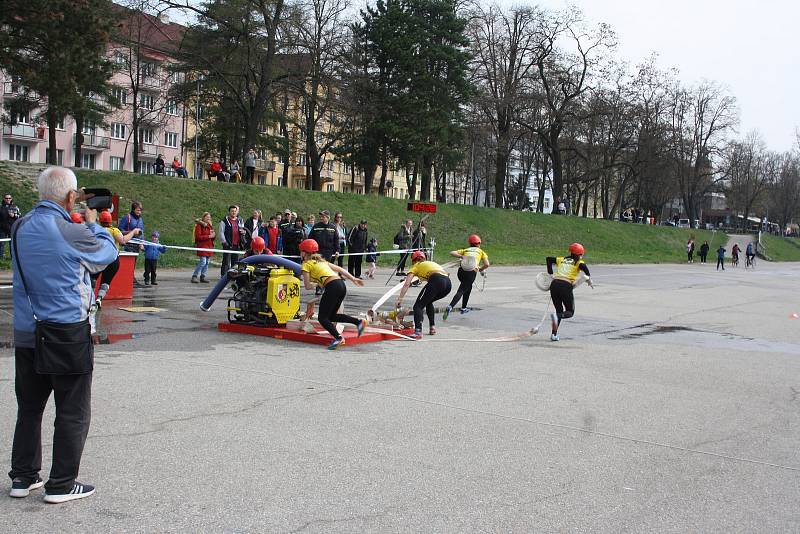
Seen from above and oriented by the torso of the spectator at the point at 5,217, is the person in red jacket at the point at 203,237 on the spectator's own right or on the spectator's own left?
on the spectator's own left

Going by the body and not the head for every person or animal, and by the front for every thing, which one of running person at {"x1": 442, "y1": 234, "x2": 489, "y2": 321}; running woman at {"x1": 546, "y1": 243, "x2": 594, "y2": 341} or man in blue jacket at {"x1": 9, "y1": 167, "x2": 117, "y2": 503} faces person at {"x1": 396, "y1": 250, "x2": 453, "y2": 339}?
the man in blue jacket

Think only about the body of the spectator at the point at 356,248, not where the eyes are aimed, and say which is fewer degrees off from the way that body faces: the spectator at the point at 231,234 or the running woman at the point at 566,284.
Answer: the running woman

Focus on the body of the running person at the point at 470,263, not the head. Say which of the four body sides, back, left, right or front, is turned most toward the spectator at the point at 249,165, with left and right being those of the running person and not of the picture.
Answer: left

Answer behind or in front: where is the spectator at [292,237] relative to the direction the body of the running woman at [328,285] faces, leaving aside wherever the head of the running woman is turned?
in front

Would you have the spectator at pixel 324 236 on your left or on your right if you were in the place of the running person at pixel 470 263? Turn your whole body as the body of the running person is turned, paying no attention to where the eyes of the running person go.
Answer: on your left

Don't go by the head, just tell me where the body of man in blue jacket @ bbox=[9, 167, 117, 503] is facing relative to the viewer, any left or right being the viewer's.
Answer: facing away from the viewer and to the right of the viewer

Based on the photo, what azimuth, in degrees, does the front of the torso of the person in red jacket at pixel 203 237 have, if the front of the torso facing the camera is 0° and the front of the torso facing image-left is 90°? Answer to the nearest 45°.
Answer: approximately 315°

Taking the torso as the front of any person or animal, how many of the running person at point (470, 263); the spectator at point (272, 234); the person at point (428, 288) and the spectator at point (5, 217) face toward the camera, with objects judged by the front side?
2

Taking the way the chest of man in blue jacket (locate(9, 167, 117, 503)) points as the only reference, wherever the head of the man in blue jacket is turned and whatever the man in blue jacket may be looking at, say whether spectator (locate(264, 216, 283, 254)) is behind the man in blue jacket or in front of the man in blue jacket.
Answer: in front

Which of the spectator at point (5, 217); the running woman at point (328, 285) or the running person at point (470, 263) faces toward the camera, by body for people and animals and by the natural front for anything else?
the spectator

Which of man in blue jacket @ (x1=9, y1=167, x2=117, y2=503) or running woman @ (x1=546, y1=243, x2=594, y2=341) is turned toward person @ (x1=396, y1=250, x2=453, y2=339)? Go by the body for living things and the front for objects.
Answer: the man in blue jacket

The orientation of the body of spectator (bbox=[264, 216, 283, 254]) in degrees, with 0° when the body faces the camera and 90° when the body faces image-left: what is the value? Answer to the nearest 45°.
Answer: approximately 0°

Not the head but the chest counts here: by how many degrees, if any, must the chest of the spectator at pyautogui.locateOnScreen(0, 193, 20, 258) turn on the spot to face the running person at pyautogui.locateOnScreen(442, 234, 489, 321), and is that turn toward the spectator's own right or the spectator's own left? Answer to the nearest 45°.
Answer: approximately 45° to the spectator's own left
